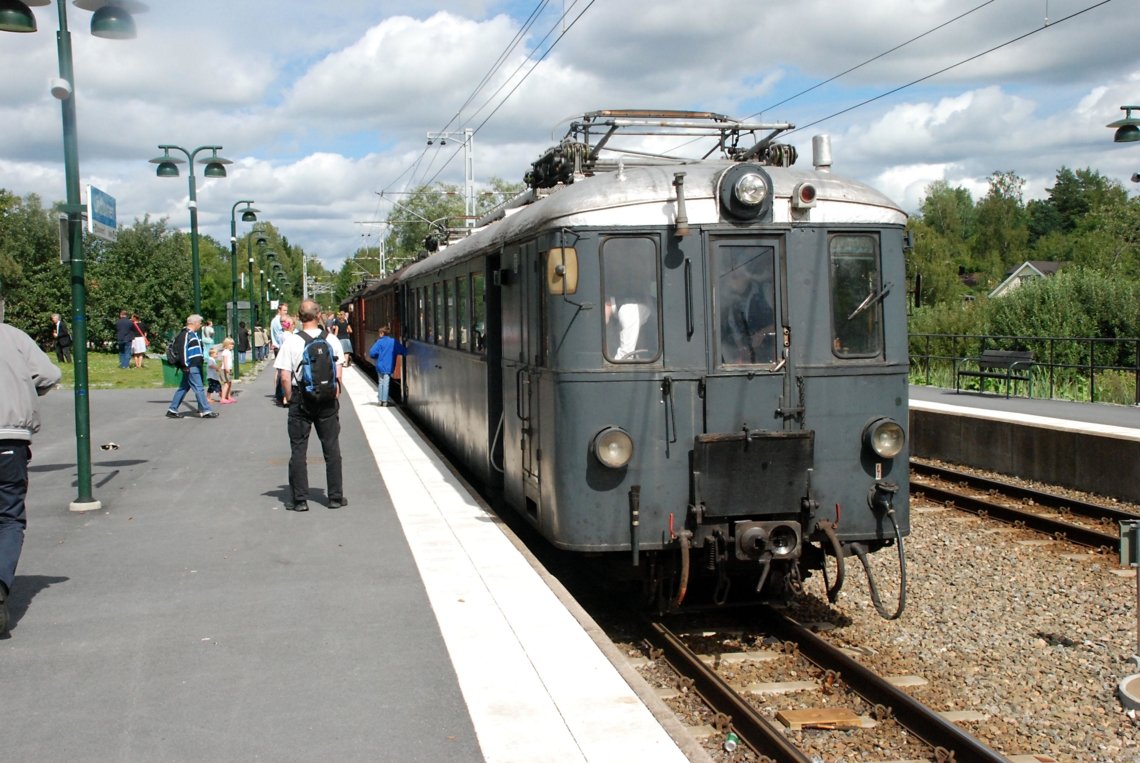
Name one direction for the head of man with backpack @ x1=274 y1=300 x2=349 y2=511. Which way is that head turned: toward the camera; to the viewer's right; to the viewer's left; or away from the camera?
away from the camera

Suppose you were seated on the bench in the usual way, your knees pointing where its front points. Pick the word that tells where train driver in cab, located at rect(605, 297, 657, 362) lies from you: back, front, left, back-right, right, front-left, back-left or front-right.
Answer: front-left

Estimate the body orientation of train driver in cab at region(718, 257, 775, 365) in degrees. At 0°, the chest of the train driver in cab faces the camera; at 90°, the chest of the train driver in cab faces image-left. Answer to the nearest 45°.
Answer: approximately 0°

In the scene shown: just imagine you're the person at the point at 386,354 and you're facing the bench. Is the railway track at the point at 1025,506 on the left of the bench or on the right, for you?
right

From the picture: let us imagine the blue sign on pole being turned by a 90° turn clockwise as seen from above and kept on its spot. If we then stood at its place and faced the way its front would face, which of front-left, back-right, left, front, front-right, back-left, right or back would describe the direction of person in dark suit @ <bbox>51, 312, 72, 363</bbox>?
back-right

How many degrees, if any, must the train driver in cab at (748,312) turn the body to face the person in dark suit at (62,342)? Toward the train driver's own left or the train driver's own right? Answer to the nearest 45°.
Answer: approximately 135° to the train driver's own right

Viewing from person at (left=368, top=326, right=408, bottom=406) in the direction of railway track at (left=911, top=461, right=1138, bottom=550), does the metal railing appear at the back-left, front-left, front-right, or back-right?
front-left

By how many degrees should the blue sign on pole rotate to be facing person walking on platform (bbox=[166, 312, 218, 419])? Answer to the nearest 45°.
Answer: approximately 135° to its left

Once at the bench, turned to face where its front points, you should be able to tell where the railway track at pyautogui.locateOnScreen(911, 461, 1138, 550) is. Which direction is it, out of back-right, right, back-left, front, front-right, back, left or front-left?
front-left
